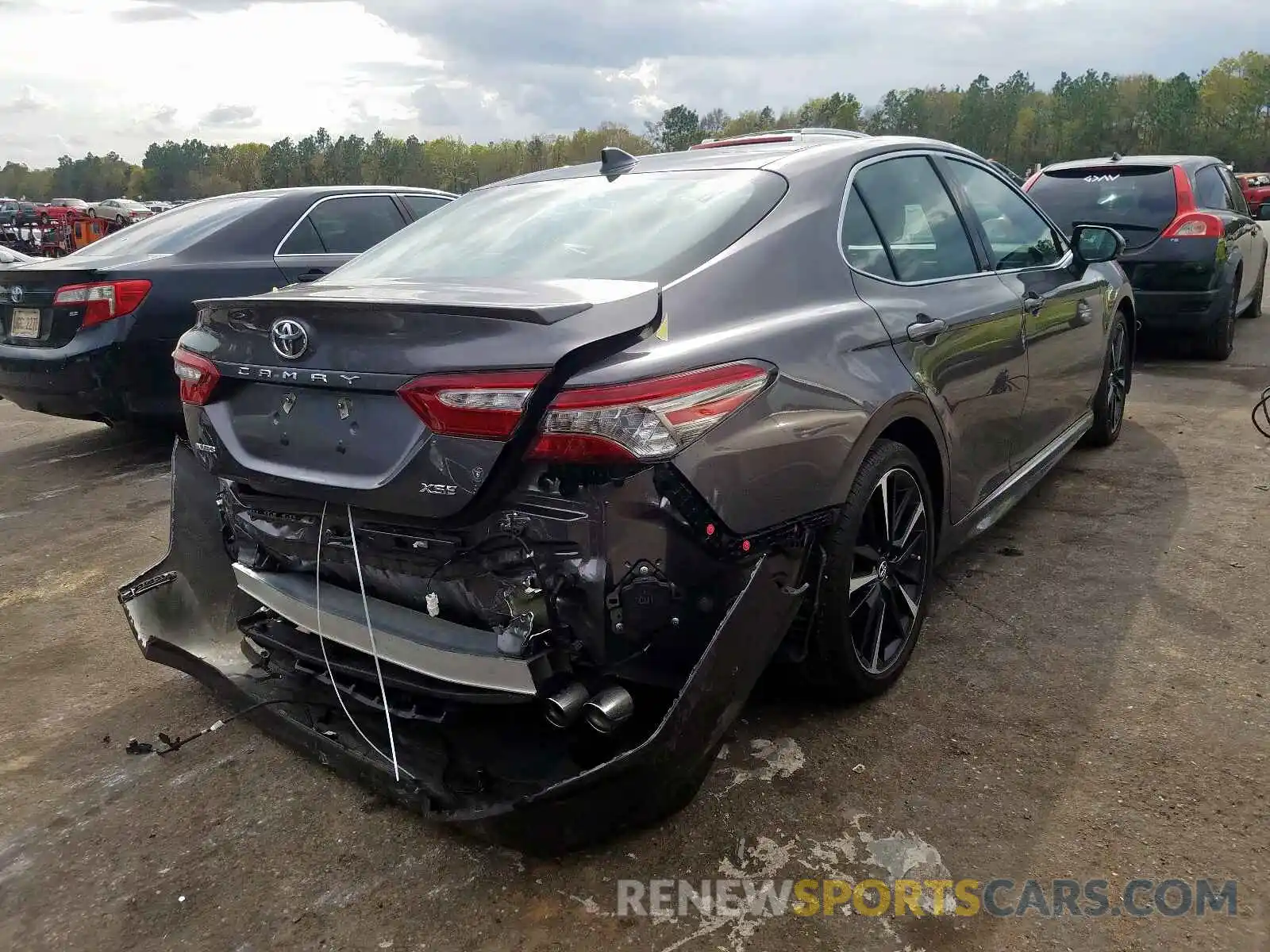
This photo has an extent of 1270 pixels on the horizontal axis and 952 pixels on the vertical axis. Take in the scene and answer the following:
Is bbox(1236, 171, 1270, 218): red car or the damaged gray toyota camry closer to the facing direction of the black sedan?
the red car

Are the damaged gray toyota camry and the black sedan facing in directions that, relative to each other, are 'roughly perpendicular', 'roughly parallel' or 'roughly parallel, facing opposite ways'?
roughly parallel

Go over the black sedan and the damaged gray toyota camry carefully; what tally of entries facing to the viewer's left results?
0

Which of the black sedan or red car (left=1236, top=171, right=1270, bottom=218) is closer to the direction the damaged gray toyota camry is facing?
the red car

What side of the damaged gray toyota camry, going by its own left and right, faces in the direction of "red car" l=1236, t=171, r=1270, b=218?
front

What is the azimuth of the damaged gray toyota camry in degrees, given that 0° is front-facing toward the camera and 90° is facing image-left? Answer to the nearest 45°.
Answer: approximately 225°

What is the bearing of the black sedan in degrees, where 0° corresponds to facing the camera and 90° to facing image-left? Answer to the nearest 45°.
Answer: approximately 225°

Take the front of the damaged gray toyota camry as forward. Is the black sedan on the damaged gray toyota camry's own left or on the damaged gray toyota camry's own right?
on the damaged gray toyota camry's own left
